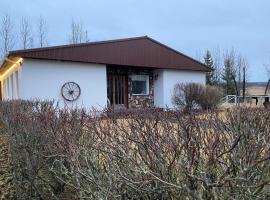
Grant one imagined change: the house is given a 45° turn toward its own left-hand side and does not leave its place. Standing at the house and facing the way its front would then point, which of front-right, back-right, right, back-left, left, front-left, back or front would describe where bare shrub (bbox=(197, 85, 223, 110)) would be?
front

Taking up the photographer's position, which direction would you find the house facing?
facing the viewer and to the right of the viewer
